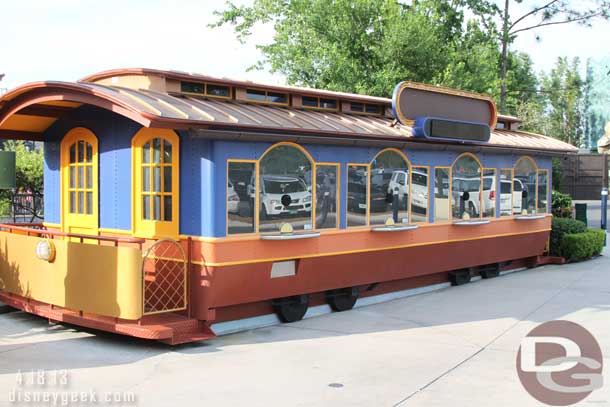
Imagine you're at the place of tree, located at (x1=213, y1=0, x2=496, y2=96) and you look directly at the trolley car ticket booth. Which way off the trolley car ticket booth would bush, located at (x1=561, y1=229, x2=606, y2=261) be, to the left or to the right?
left

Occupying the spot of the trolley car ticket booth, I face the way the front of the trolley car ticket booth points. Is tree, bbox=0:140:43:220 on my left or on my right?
on my right

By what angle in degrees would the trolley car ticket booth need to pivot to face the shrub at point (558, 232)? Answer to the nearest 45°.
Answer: approximately 90° to its left

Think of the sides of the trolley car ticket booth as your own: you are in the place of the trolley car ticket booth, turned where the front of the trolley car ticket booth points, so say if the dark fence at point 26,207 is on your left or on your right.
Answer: on your right

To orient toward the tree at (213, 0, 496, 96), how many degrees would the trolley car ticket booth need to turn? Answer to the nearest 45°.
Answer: approximately 135° to its right

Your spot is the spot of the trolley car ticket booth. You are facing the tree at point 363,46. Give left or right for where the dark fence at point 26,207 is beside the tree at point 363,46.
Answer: left

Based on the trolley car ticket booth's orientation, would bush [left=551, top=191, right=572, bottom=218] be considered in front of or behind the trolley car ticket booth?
behind
